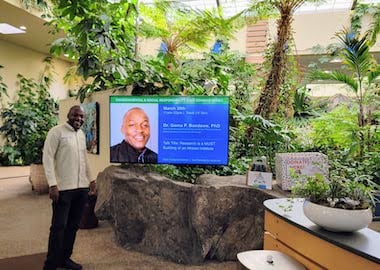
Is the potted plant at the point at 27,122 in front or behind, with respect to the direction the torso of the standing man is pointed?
behind

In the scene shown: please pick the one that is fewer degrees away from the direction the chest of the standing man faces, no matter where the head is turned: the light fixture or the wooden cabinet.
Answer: the wooden cabinet

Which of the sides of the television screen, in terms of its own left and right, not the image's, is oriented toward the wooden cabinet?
front

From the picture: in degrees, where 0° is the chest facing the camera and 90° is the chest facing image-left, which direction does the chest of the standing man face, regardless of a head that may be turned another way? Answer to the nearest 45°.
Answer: approximately 315°

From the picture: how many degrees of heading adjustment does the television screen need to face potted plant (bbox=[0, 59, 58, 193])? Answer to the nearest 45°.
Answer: approximately 135° to its right

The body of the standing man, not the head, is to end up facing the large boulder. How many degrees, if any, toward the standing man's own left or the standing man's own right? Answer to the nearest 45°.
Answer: approximately 45° to the standing man's own left
